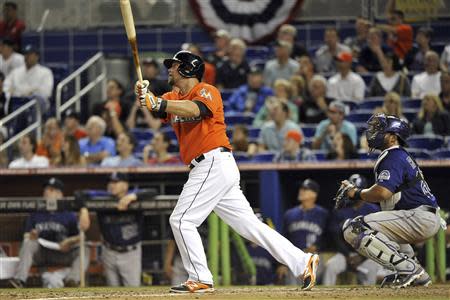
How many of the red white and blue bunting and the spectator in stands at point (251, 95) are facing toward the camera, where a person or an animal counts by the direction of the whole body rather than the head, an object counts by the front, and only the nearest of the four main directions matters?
2

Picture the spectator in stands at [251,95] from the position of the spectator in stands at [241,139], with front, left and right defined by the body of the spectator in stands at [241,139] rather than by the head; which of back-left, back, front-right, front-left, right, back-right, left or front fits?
back

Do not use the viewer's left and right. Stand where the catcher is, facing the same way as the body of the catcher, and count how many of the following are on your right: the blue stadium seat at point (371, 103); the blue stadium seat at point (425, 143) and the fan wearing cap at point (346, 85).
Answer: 3

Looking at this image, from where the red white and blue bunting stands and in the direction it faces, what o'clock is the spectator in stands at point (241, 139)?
The spectator in stands is roughly at 12 o'clock from the red white and blue bunting.

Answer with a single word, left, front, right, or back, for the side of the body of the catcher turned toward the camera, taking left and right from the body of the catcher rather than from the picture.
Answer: left

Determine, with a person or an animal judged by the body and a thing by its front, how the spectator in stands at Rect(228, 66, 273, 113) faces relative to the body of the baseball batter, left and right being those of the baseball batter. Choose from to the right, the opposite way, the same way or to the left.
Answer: to the left

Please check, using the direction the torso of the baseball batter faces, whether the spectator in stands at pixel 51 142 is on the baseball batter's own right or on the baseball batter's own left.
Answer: on the baseball batter's own right

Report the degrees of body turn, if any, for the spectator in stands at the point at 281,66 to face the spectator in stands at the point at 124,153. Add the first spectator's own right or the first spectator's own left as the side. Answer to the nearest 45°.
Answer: approximately 45° to the first spectator's own right

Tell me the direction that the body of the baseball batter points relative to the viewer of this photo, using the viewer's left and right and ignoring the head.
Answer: facing to the left of the viewer

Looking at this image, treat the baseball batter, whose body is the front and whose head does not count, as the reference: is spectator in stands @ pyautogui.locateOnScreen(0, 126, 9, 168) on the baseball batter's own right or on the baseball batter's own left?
on the baseball batter's own right

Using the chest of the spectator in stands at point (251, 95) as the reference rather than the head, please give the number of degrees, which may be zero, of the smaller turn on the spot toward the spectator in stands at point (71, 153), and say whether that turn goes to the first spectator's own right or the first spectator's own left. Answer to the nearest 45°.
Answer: approximately 45° to the first spectator's own right
